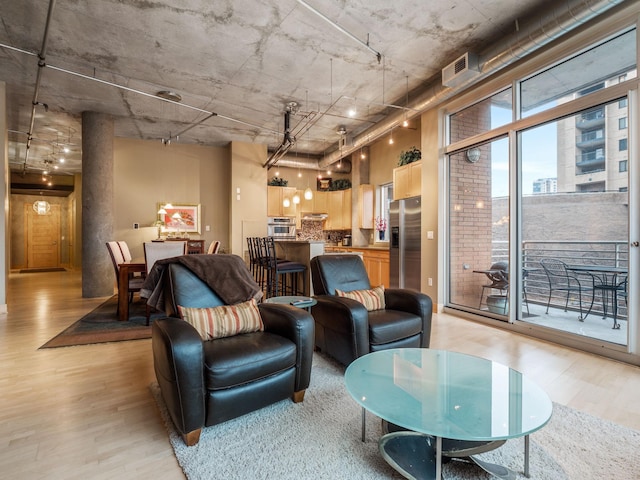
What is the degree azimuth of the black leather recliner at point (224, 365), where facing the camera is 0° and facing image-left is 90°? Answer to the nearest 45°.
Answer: approximately 315°

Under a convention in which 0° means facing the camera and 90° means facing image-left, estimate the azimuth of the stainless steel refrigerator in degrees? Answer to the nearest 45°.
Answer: approximately 45°

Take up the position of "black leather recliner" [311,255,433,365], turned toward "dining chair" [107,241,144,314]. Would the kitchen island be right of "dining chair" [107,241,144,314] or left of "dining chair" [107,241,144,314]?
right

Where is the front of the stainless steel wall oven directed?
toward the camera

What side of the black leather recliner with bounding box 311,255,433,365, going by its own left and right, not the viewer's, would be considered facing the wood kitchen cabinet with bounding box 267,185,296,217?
back

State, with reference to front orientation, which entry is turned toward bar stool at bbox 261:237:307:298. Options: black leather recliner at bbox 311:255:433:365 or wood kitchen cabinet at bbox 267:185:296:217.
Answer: the wood kitchen cabinet

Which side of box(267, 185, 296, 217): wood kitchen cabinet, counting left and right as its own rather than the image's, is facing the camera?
front

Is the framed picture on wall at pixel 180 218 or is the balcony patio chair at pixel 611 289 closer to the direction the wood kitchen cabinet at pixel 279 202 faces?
the balcony patio chair

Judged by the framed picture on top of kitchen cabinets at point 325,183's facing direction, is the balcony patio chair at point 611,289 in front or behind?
in front

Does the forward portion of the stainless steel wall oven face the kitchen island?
yes

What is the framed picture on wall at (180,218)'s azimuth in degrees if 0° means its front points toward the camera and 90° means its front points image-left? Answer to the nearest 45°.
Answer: approximately 0°

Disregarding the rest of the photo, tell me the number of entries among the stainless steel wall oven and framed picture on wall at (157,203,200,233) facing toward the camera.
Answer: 2

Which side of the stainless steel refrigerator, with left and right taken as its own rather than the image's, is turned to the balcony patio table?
left

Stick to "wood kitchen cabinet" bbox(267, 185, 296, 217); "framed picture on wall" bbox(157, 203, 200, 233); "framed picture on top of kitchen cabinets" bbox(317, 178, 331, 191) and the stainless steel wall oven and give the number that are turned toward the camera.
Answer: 4

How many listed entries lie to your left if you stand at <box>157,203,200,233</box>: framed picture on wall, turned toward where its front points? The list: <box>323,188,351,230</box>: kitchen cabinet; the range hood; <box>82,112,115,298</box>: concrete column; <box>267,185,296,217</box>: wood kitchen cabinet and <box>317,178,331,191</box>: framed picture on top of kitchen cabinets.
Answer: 4

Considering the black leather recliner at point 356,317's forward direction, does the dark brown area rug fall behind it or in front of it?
behind

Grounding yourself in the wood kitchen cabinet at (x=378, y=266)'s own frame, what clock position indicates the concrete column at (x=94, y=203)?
The concrete column is roughly at 1 o'clock from the wood kitchen cabinet.

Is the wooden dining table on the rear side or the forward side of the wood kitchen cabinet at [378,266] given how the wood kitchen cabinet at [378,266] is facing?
on the forward side

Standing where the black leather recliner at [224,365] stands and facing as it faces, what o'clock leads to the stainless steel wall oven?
The stainless steel wall oven is roughly at 8 o'clock from the black leather recliner.

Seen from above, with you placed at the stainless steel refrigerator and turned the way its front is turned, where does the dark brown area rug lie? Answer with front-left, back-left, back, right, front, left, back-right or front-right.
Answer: front
